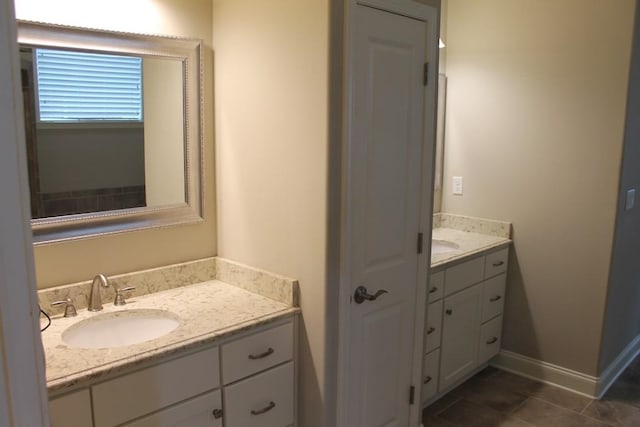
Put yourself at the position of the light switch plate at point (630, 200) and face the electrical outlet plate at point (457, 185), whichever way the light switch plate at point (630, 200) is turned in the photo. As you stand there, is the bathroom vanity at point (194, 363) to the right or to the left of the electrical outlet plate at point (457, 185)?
left

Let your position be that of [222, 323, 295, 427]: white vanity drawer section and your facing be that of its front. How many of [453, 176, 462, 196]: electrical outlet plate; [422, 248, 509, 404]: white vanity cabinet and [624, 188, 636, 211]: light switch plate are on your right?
0

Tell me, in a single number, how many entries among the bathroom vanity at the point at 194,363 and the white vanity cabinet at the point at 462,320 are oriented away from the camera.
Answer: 0

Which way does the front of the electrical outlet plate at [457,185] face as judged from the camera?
facing the viewer and to the left of the viewer

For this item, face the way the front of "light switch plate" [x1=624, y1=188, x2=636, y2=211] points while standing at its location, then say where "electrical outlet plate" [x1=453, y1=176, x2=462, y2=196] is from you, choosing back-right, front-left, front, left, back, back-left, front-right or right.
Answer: back-right

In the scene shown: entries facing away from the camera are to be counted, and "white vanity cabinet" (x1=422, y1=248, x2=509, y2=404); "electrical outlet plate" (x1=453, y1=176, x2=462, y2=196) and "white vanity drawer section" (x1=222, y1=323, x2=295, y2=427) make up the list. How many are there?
0

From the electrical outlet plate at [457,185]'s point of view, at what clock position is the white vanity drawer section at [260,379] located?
The white vanity drawer section is roughly at 11 o'clock from the electrical outlet plate.

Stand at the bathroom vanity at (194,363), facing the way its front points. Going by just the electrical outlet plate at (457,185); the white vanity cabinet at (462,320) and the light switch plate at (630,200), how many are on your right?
0

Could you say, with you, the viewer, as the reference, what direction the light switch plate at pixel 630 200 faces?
facing the viewer and to the right of the viewer

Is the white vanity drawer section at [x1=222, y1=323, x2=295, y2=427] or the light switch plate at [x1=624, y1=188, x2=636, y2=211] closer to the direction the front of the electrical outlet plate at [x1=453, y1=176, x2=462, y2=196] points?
the white vanity drawer section

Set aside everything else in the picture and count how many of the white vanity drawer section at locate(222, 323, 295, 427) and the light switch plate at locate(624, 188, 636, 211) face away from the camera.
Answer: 0
